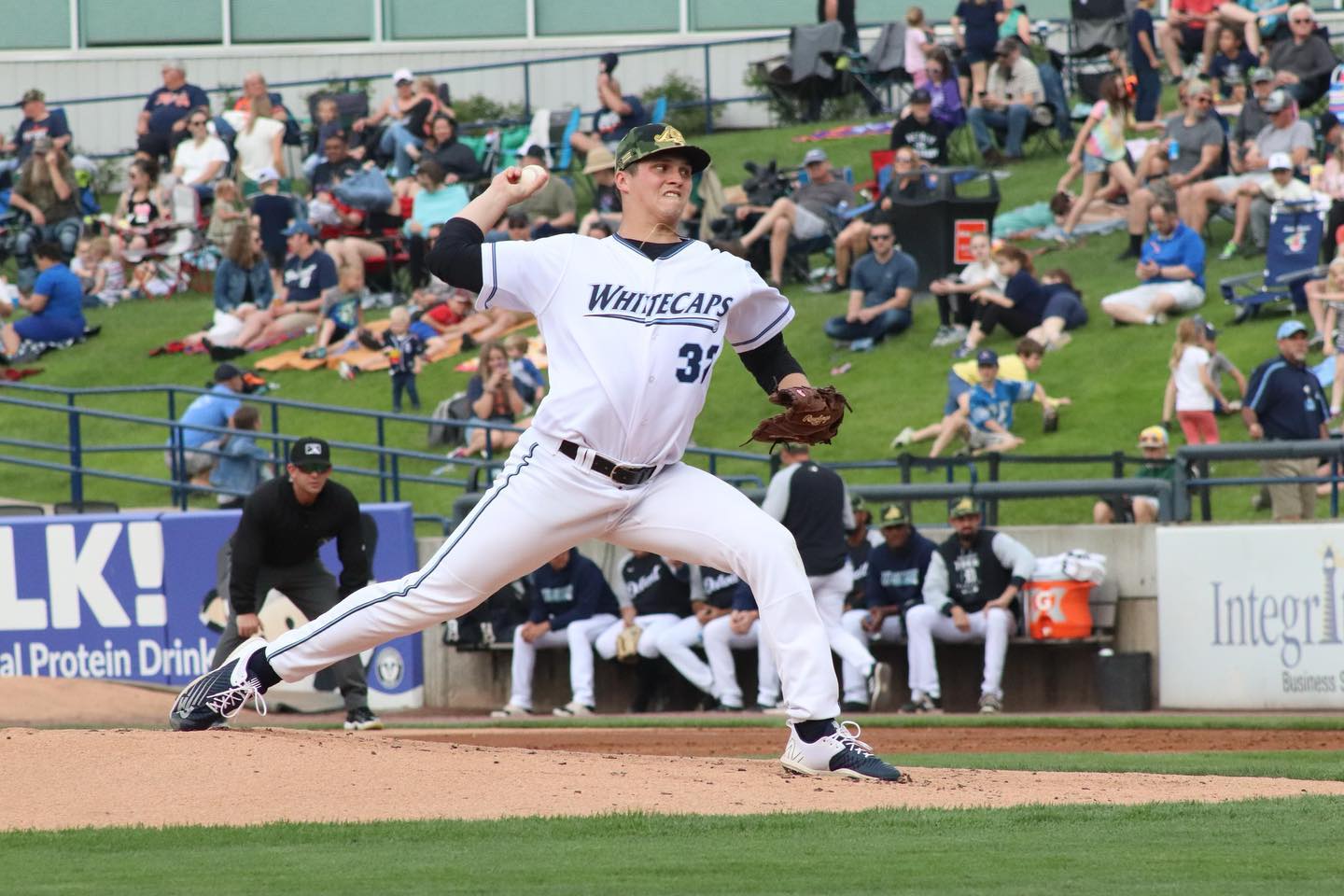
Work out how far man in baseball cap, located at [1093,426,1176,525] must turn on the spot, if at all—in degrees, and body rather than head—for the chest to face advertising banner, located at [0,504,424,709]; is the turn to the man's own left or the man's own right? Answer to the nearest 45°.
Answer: approximately 45° to the man's own right

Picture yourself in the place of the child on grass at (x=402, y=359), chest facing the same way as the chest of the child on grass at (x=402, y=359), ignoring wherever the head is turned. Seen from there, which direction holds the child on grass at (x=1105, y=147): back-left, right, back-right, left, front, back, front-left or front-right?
left

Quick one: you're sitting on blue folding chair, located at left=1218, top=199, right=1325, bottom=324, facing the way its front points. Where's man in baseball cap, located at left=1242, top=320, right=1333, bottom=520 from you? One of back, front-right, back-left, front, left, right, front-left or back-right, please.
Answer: front-left

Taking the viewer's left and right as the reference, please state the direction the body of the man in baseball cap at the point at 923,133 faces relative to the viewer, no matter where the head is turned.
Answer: facing the viewer

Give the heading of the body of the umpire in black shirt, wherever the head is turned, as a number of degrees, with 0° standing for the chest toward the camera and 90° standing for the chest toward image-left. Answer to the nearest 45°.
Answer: approximately 315°

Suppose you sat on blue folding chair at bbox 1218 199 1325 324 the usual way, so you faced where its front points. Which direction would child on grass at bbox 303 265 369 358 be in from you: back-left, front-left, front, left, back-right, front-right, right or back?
front-right

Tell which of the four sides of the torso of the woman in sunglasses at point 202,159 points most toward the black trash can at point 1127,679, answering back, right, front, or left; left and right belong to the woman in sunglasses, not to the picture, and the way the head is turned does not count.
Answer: front

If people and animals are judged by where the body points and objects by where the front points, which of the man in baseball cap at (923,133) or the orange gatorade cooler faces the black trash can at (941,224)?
the man in baseball cap

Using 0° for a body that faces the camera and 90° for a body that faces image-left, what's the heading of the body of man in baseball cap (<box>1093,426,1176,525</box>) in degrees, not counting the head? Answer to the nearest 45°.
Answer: approximately 45°

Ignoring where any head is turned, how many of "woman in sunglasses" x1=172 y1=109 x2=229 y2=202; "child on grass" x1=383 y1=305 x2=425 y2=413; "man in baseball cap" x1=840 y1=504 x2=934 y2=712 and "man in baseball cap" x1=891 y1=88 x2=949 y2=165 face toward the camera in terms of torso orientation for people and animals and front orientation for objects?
4

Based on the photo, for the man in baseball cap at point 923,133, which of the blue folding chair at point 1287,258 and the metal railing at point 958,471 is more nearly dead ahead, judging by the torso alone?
the metal railing

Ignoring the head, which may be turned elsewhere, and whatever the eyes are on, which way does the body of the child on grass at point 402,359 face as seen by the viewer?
toward the camera

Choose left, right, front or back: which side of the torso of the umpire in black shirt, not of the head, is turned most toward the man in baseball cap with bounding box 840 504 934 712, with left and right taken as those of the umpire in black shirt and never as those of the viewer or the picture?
left

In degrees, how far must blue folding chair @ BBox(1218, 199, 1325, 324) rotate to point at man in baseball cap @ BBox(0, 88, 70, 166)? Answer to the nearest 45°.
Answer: approximately 45° to its right
